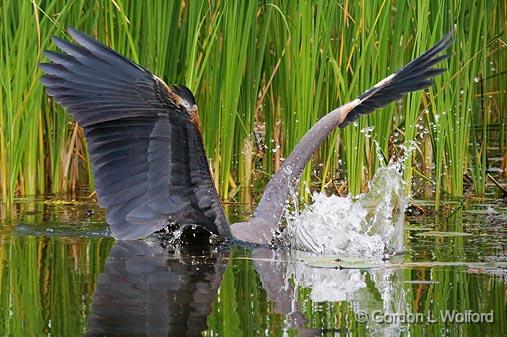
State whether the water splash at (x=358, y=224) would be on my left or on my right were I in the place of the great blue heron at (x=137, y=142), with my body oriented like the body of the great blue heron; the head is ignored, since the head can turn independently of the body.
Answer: on my left

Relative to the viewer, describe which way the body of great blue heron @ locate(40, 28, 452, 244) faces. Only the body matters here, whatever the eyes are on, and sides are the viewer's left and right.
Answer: facing the viewer and to the right of the viewer
